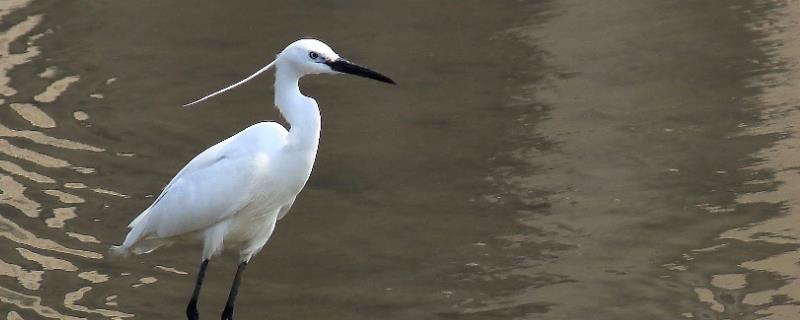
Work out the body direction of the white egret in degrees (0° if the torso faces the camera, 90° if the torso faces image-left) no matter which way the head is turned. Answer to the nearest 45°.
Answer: approximately 270°
